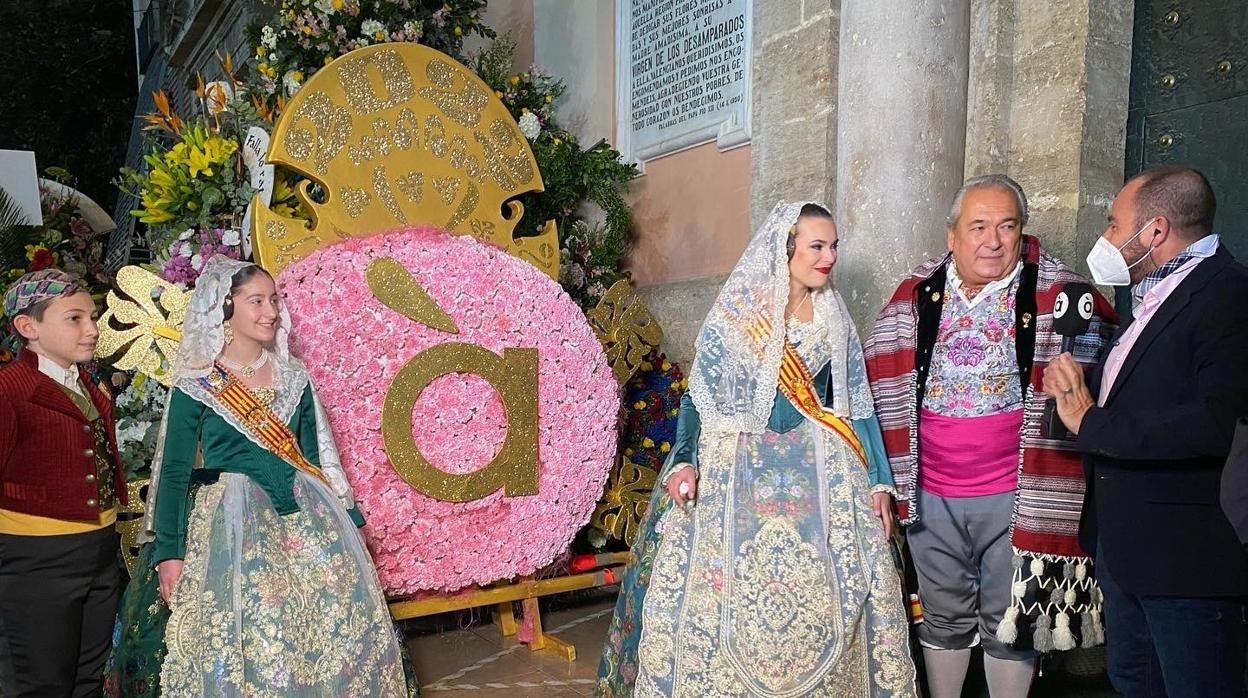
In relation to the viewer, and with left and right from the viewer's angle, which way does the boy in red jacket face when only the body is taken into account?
facing the viewer and to the right of the viewer

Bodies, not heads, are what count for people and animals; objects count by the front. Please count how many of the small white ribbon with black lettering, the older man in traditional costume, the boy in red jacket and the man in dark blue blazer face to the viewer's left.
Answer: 1

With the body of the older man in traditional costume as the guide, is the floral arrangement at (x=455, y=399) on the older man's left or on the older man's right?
on the older man's right

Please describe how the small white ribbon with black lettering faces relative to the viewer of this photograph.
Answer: facing the viewer

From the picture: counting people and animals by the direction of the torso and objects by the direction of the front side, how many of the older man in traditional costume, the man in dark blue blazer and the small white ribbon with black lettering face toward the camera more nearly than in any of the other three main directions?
2

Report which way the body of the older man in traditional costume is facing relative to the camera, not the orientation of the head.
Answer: toward the camera

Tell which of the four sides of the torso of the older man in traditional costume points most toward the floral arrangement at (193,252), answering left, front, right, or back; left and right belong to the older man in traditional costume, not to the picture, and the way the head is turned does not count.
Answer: right

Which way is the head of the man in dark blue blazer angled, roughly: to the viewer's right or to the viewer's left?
to the viewer's left
